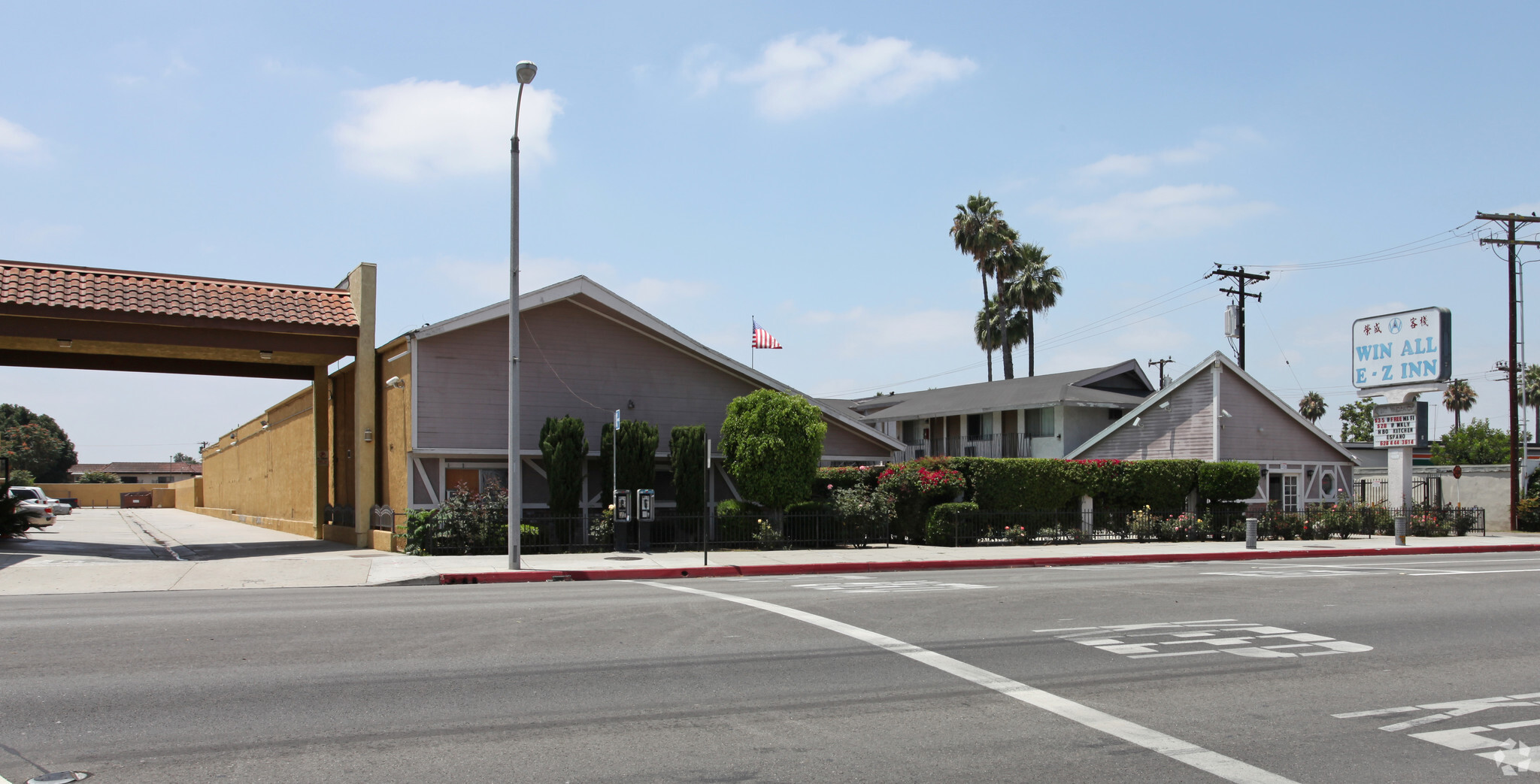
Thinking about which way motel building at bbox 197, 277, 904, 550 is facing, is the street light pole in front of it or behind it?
in front

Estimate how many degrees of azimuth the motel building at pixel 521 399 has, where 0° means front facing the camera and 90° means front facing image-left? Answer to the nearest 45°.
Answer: approximately 0°

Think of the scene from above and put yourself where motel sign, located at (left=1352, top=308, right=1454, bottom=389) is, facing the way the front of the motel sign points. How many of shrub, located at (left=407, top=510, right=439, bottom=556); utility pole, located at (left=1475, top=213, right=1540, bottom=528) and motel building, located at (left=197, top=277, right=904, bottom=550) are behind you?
1

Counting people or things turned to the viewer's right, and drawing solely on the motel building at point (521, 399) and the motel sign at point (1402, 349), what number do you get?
0

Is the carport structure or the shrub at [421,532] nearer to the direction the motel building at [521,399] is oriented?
the shrub

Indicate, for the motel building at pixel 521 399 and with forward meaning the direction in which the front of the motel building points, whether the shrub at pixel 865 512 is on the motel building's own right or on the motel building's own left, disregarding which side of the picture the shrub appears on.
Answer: on the motel building's own left

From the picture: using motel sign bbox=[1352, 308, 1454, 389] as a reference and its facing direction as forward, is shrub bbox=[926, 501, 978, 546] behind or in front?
in front
